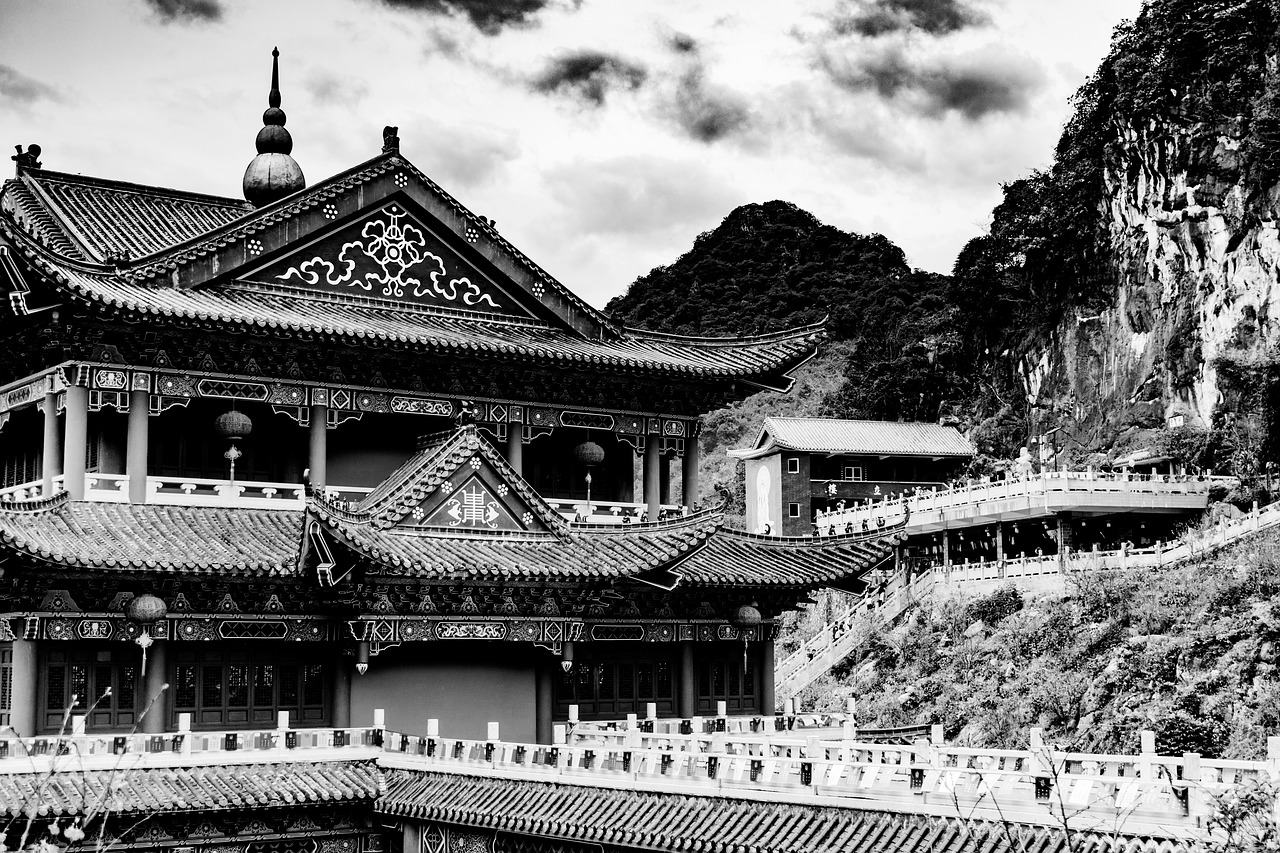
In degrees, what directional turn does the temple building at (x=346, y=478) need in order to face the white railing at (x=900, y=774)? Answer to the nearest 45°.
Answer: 0° — it already faces it

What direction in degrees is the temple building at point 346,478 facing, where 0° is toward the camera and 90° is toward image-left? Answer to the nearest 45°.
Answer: approximately 315°
